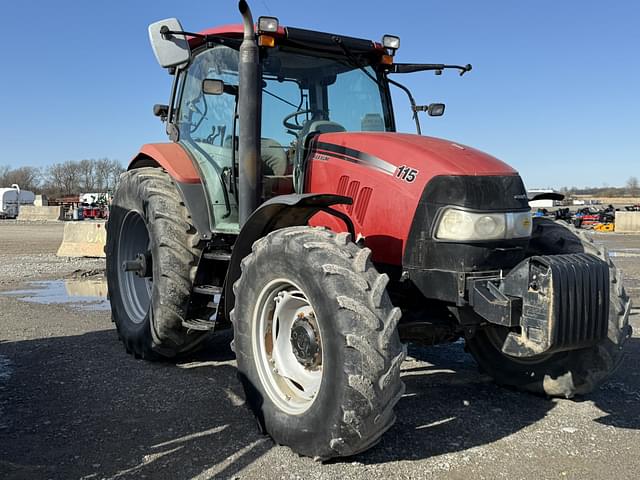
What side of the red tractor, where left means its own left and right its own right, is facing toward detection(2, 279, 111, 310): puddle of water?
back

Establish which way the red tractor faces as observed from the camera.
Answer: facing the viewer and to the right of the viewer
